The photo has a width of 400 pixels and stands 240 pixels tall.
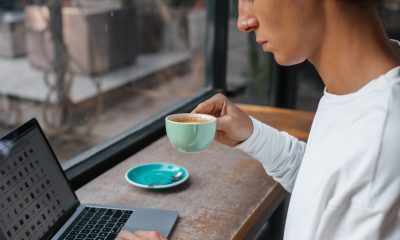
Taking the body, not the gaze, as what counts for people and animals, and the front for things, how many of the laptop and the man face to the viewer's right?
1

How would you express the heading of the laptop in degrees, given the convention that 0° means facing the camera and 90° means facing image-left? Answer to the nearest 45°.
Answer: approximately 270°

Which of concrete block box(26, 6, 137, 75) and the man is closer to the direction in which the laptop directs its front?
the man

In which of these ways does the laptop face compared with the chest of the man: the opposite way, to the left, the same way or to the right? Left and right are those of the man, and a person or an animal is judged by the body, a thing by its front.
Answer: the opposite way

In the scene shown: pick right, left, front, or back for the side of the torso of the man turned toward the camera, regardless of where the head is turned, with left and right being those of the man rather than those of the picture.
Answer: left

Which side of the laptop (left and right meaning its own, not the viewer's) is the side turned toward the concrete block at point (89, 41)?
left

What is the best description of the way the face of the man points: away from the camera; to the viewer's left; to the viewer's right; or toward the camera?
to the viewer's left
